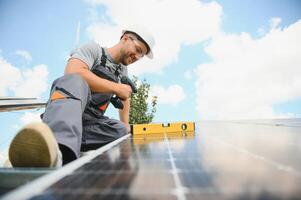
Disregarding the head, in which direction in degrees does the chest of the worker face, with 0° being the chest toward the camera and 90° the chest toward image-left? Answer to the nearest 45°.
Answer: approximately 315°

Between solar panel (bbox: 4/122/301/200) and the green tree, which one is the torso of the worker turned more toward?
the solar panel

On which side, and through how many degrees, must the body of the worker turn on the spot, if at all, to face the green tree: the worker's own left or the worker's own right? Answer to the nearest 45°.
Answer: approximately 135° to the worker's own left
